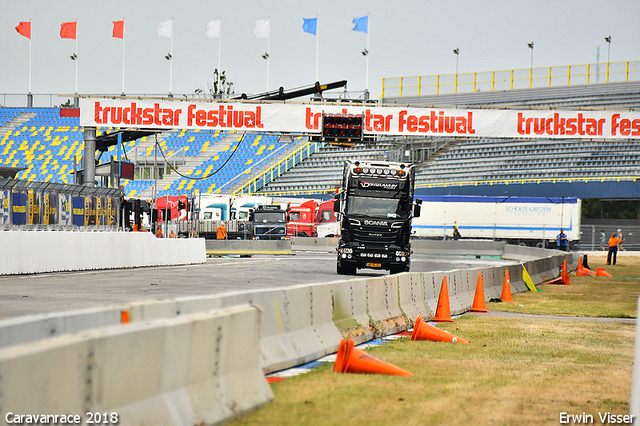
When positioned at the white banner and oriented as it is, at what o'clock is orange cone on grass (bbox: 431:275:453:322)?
The orange cone on grass is roughly at 12 o'clock from the white banner.

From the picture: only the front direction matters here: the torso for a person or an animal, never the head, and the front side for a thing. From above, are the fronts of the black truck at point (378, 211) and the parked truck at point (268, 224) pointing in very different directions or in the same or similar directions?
same or similar directions

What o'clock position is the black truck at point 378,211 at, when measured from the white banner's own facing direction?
The black truck is roughly at 12 o'clock from the white banner.

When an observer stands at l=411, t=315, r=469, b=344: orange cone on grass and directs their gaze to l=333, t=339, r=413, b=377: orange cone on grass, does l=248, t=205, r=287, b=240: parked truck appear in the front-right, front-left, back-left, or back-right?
back-right

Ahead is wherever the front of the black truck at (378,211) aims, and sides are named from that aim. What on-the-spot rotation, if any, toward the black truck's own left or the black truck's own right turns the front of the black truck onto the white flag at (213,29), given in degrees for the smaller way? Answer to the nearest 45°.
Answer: approximately 135° to the black truck's own right

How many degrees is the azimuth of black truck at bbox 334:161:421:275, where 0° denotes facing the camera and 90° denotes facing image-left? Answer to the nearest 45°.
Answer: approximately 0°

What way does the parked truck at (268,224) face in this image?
toward the camera

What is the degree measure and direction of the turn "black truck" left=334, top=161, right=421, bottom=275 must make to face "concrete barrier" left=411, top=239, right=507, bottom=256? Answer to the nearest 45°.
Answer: approximately 180°

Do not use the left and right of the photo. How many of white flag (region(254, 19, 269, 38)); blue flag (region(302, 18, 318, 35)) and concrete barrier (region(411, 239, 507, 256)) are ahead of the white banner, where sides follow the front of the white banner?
0

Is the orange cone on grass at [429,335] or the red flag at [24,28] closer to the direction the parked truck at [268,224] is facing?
the orange cone on grass

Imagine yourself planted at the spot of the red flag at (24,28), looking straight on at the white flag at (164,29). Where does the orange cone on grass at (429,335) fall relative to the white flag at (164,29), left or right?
right

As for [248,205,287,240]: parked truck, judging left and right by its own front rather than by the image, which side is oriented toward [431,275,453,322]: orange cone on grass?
front

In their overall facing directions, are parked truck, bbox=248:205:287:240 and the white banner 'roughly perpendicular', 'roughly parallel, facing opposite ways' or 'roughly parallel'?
roughly parallel

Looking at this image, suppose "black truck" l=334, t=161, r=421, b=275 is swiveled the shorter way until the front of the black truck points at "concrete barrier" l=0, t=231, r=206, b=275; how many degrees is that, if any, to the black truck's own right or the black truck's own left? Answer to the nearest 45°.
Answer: approximately 90° to the black truck's own right

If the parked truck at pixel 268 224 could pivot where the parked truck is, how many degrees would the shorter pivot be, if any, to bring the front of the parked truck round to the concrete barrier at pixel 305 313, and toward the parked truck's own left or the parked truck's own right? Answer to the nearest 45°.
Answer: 0° — it already faces it

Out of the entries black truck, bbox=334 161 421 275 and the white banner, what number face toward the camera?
2

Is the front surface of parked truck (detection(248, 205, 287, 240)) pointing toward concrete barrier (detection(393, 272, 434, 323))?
yes

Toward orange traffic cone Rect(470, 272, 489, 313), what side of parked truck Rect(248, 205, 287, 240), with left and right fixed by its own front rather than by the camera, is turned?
front

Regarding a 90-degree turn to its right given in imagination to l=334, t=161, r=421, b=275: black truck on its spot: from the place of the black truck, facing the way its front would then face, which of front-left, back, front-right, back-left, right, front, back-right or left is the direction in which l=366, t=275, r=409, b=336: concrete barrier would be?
left

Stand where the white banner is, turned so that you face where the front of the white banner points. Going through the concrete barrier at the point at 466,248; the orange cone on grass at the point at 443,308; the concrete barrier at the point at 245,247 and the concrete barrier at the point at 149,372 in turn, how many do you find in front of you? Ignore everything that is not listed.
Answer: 2
